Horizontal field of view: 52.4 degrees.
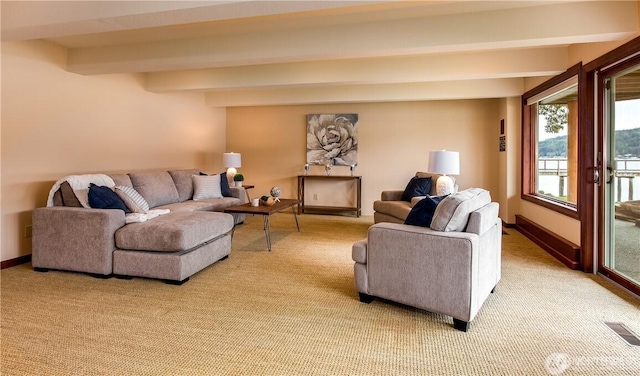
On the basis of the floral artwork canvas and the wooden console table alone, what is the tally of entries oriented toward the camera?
2

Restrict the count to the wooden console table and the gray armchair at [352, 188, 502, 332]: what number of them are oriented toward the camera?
1

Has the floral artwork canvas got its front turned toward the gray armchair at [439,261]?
yes

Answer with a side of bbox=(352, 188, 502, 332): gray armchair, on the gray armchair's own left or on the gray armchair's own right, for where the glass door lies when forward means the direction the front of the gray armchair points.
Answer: on the gray armchair's own right

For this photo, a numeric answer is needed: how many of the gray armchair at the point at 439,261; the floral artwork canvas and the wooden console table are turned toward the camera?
2

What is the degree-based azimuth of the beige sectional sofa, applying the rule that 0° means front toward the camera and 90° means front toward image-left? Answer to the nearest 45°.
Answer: approximately 315°

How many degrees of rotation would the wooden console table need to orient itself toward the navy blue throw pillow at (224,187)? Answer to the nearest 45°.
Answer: approximately 45° to its right
